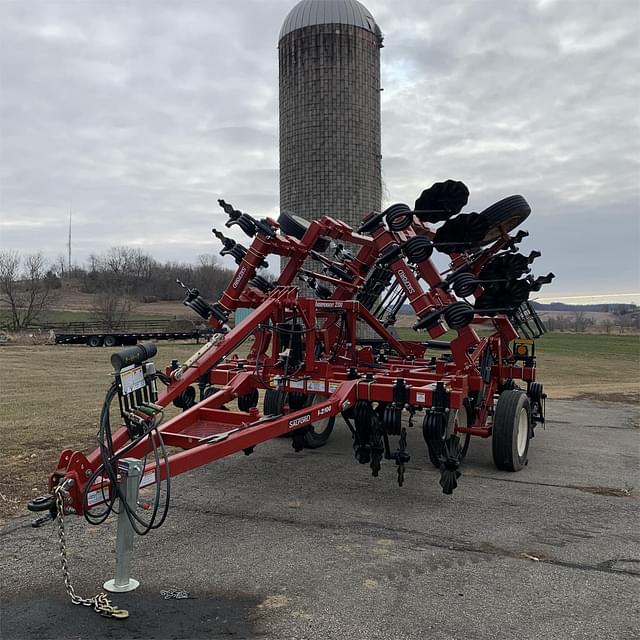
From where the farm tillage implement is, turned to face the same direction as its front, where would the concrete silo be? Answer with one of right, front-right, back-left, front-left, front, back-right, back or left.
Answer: back-right

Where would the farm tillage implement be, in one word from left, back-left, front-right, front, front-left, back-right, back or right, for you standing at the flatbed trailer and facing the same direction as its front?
right

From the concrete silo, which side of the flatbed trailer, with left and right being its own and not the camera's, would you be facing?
front

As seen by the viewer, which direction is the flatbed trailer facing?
to the viewer's right

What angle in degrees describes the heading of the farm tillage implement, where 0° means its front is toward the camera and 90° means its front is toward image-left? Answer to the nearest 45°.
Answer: approximately 45°

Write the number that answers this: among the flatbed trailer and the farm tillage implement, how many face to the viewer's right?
1

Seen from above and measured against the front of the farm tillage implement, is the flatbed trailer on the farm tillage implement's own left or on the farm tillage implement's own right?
on the farm tillage implement's own right
